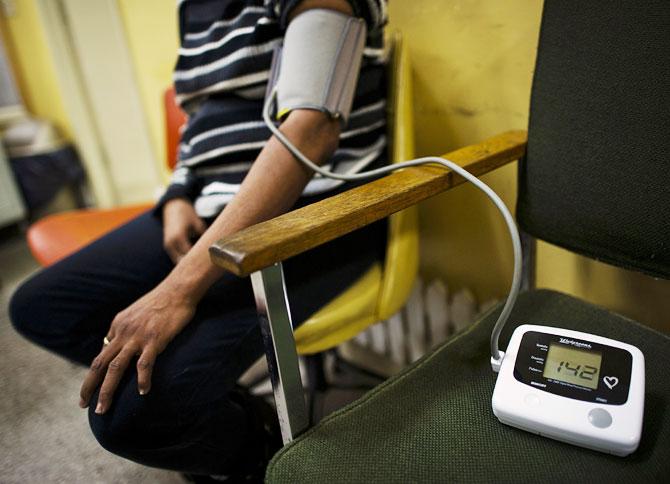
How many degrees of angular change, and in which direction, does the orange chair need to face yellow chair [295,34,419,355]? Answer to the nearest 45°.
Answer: approximately 90° to its left

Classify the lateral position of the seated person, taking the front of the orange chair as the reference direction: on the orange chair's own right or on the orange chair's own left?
on the orange chair's own left

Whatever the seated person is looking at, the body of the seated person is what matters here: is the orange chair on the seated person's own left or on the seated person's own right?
on the seated person's own right

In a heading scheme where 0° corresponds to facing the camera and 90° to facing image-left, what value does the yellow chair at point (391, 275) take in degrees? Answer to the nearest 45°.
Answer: approximately 45°

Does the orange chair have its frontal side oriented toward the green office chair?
no

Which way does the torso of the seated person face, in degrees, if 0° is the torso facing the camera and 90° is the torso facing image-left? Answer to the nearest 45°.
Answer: approximately 45°

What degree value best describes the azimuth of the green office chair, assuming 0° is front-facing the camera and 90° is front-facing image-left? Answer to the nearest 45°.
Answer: approximately 45°

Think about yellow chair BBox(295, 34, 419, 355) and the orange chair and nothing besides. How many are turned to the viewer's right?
0

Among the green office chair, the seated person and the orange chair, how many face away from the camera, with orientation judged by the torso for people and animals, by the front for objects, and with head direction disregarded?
0

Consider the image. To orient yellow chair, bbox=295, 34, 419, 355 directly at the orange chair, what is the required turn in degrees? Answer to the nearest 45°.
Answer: approximately 90° to its right

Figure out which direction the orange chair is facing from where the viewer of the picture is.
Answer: facing the viewer and to the left of the viewer

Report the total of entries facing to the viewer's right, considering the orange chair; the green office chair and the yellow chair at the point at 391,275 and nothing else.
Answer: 0

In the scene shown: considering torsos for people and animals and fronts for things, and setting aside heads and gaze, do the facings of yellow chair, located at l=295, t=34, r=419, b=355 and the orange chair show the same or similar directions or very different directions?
same or similar directions
